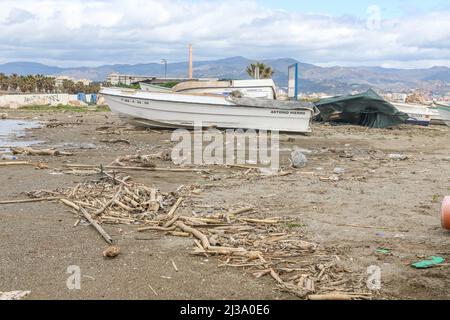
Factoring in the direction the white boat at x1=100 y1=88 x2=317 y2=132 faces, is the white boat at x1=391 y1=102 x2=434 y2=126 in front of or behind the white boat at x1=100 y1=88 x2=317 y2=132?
behind

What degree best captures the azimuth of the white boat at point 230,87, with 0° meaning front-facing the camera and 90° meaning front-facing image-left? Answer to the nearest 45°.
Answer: approximately 90°

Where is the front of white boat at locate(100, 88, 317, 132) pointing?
to the viewer's left

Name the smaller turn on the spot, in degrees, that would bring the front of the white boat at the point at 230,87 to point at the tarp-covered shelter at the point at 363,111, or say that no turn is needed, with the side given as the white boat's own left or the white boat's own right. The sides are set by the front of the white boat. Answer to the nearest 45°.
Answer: approximately 180°

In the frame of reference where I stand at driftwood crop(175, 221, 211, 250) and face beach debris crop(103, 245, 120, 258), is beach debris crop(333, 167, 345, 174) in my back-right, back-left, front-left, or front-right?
back-right

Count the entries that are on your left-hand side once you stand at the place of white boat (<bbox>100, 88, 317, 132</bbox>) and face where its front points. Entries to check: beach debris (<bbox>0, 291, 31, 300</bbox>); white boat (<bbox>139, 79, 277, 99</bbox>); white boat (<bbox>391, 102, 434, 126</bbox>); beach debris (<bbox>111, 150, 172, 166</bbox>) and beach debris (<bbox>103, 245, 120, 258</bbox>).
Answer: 3
